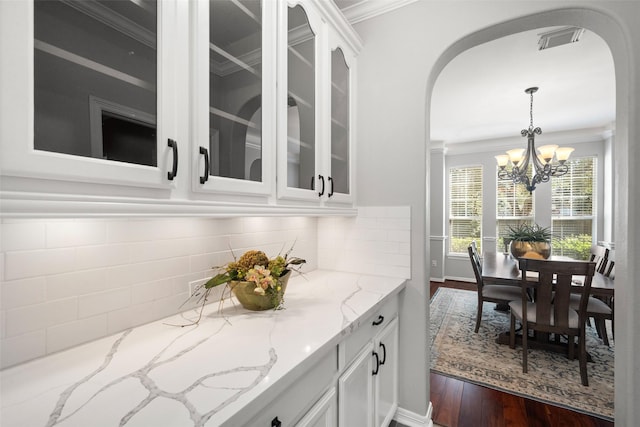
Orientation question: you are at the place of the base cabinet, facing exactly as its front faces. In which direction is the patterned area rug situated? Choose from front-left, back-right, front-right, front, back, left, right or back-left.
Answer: left

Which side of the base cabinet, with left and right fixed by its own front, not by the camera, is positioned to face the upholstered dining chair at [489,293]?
left

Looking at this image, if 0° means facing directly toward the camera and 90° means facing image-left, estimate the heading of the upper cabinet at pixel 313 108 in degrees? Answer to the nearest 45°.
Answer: approximately 315°

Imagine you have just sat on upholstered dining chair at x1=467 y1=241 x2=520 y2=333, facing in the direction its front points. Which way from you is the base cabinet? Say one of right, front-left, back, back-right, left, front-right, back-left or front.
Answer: right

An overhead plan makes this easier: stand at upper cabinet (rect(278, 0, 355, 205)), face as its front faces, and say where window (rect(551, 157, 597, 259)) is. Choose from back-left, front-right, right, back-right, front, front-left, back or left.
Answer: left

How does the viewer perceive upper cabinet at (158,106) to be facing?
facing the viewer and to the right of the viewer

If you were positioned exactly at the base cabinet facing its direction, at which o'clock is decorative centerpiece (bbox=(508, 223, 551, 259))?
The decorative centerpiece is roughly at 9 o'clock from the base cabinet.

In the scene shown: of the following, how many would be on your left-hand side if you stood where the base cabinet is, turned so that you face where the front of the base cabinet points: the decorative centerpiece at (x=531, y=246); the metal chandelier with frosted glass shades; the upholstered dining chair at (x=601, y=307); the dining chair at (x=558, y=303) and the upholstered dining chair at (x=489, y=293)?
5

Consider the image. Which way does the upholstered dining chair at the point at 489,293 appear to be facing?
to the viewer's right

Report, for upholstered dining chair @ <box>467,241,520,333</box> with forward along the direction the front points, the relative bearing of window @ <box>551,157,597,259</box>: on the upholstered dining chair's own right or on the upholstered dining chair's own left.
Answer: on the upholstered dining chair's own left
